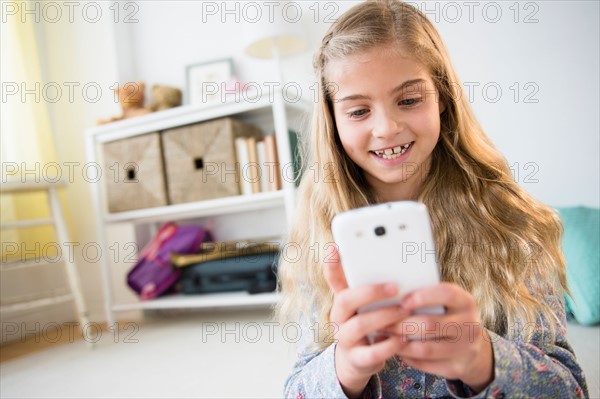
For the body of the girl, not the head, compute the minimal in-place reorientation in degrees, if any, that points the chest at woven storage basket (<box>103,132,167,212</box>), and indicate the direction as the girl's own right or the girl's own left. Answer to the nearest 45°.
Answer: approximately 135° to the girl's own right

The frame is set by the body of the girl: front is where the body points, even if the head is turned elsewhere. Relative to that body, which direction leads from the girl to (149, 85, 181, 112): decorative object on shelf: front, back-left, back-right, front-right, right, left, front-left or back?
back-right

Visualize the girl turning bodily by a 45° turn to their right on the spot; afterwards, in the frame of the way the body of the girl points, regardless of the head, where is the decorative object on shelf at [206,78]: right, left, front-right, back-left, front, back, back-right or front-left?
right

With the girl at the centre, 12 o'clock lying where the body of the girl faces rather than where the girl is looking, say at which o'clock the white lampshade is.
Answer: The white lampshade is roughly at 5 o'clock from the girl.

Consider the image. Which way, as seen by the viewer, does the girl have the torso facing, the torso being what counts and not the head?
toward the camera

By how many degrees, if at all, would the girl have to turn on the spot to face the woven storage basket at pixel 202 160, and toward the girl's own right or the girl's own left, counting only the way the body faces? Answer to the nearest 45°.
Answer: approximately 135° to the girl's own right

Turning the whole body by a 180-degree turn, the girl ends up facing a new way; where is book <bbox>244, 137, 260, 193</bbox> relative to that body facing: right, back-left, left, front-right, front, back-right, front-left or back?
front-left

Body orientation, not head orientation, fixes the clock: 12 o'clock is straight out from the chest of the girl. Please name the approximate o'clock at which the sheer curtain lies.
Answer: The sheer curtain is roughly at 4 o'clock from the girl.

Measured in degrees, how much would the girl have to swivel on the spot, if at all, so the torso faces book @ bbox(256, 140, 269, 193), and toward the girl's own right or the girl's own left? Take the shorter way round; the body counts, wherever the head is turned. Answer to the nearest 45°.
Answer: approximately 135° to the girl's own right

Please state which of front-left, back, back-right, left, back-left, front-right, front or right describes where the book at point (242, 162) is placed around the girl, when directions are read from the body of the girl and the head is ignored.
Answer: back-right

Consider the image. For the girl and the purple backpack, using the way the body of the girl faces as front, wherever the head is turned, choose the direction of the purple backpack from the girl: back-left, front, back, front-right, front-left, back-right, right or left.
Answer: back-right
